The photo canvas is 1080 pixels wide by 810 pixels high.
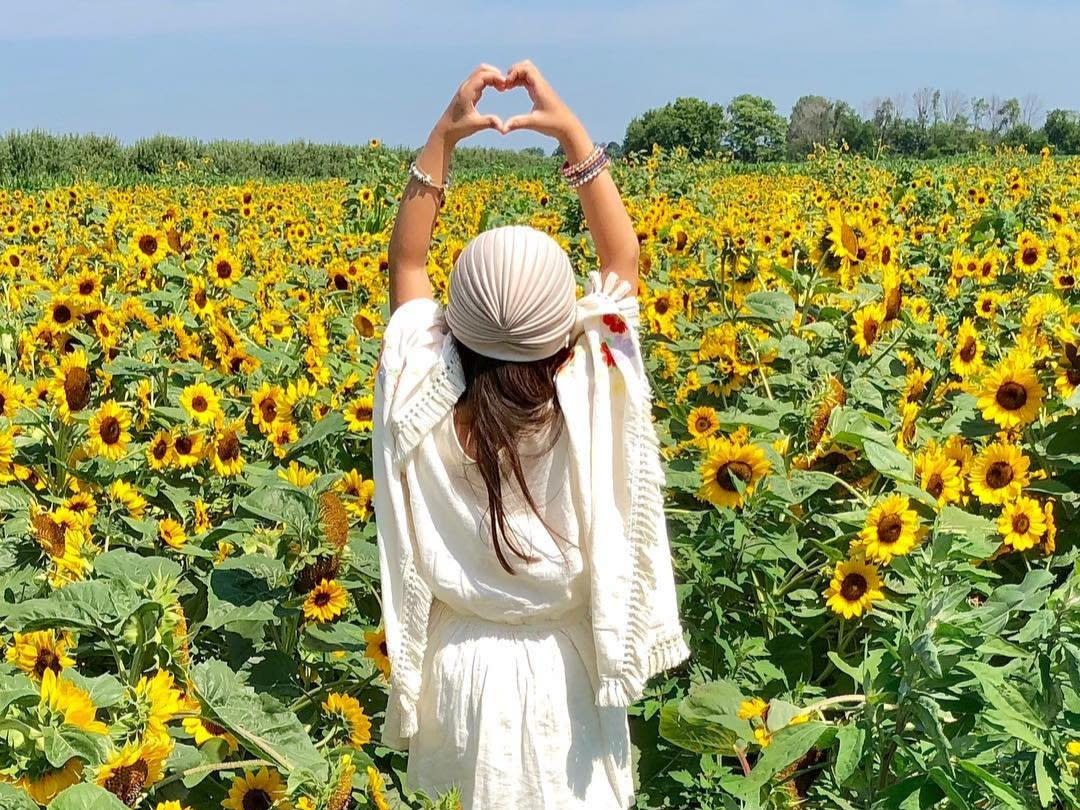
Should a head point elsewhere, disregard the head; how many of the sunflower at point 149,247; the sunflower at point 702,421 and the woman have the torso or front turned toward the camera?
2

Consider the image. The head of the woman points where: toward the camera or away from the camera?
away from the camera

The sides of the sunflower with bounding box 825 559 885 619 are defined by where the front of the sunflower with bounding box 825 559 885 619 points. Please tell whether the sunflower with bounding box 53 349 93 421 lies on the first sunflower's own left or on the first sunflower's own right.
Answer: on the first sunflower's own right

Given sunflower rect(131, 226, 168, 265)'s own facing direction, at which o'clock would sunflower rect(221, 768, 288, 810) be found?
sunflower rect(221, 768, 288, 810) is roughly at 12 o'clock from sunflower rect(131, 226, 168, 265).

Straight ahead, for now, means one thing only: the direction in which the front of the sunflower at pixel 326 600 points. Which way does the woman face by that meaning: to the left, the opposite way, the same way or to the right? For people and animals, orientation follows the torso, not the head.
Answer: the opposite way

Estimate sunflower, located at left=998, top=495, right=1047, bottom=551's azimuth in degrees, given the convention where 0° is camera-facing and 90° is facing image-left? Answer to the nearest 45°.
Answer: approximately 0°

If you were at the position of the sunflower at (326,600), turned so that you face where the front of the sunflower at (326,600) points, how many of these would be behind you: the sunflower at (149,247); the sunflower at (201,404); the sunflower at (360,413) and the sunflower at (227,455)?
4

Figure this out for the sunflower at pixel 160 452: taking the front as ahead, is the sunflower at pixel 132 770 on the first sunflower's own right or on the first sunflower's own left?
on the first sunflower's own right

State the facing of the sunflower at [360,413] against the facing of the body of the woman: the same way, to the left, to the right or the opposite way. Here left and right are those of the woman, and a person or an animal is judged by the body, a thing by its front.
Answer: the opposite way

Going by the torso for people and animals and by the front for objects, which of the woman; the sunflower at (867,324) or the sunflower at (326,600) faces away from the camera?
the woman

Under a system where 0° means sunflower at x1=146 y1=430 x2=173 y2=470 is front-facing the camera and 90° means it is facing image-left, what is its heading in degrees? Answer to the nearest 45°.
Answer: approximately 315°
